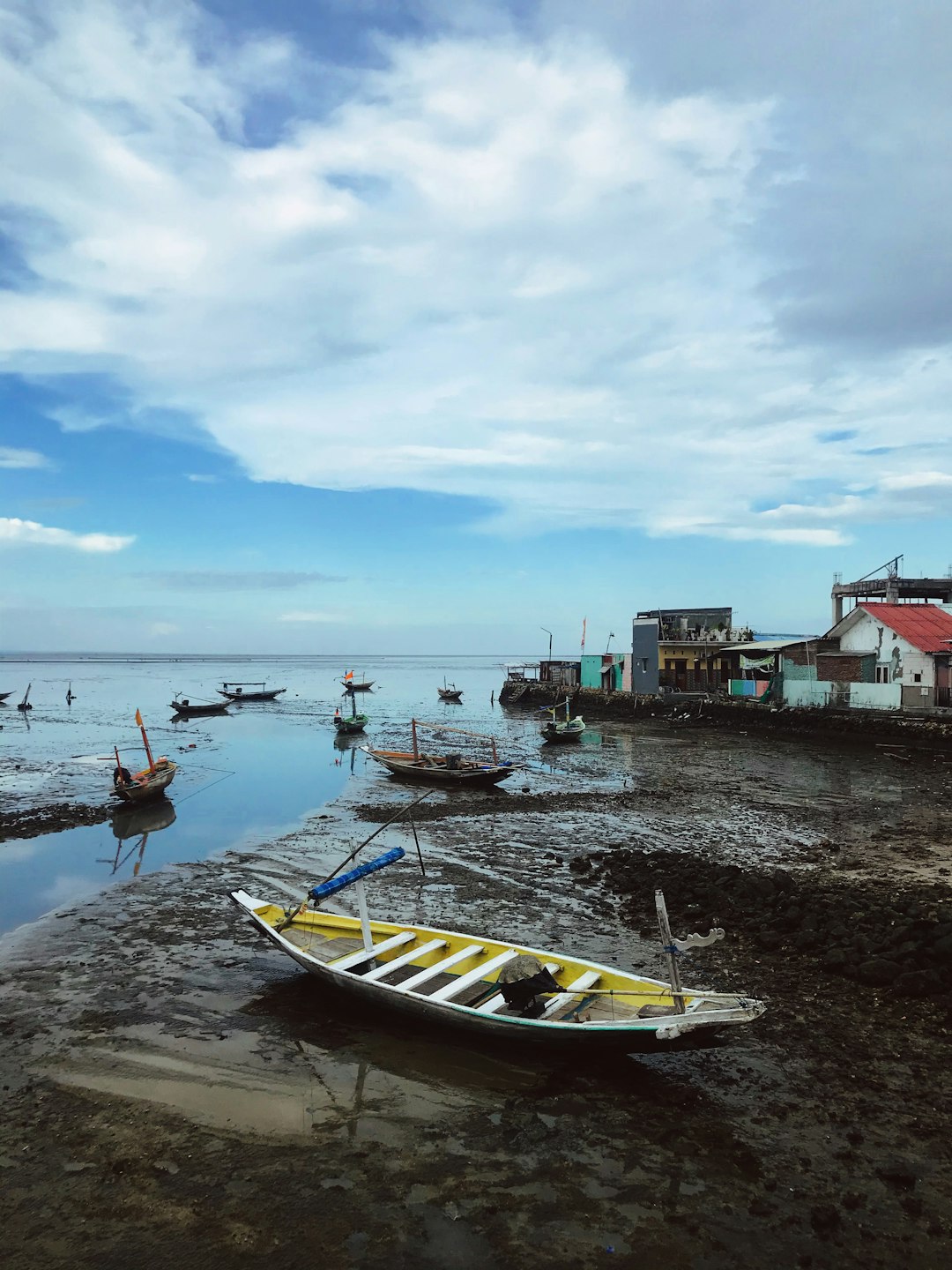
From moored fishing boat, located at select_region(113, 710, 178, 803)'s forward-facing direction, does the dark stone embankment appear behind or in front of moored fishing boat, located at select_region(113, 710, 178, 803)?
in front

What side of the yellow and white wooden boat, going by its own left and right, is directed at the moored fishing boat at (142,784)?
front

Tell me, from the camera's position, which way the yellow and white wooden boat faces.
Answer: facing away from the viewer and to the left of the viewer

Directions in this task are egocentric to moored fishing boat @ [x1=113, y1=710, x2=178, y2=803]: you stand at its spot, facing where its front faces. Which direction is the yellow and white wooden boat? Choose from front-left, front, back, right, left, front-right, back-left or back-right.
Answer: back-right

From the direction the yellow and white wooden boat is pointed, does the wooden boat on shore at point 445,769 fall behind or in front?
in front

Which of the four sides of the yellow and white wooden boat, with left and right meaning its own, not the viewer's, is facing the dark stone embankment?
right

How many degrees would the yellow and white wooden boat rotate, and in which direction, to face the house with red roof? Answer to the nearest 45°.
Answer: approximately 90° to its right

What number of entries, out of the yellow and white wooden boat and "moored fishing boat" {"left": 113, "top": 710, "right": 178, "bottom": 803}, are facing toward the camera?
0

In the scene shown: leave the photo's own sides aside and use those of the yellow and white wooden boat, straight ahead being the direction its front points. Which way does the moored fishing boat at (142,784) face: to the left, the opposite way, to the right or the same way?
to the right

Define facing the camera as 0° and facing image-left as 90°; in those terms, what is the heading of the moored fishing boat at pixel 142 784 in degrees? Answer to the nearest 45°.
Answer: approximately 225°

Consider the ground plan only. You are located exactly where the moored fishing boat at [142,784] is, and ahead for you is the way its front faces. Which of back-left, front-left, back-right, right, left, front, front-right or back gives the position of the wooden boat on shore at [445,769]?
front-right
